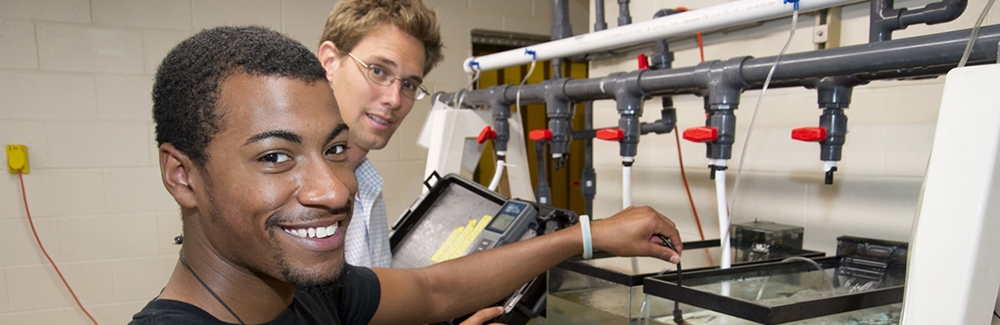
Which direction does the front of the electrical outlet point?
toward the camera

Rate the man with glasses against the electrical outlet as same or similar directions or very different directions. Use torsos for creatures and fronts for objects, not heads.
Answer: same or similar directions

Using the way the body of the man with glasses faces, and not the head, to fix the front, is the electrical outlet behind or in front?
behind

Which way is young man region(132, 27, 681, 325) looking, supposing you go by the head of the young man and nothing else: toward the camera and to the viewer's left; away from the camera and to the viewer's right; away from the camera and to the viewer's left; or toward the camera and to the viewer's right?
toward the camera and to the viewer's right

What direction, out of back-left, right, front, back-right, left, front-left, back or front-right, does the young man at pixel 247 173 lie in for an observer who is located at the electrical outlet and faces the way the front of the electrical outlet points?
front

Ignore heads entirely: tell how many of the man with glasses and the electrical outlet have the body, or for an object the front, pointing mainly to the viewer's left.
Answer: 0

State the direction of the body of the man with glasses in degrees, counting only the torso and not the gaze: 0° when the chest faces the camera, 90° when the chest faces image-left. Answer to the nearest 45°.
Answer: approximately 315°

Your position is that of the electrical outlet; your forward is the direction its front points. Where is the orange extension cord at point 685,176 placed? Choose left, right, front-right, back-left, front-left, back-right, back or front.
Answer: front-left

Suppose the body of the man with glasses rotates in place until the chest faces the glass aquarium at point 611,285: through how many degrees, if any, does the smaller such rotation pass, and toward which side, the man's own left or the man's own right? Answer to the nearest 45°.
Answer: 0° — they already face it
